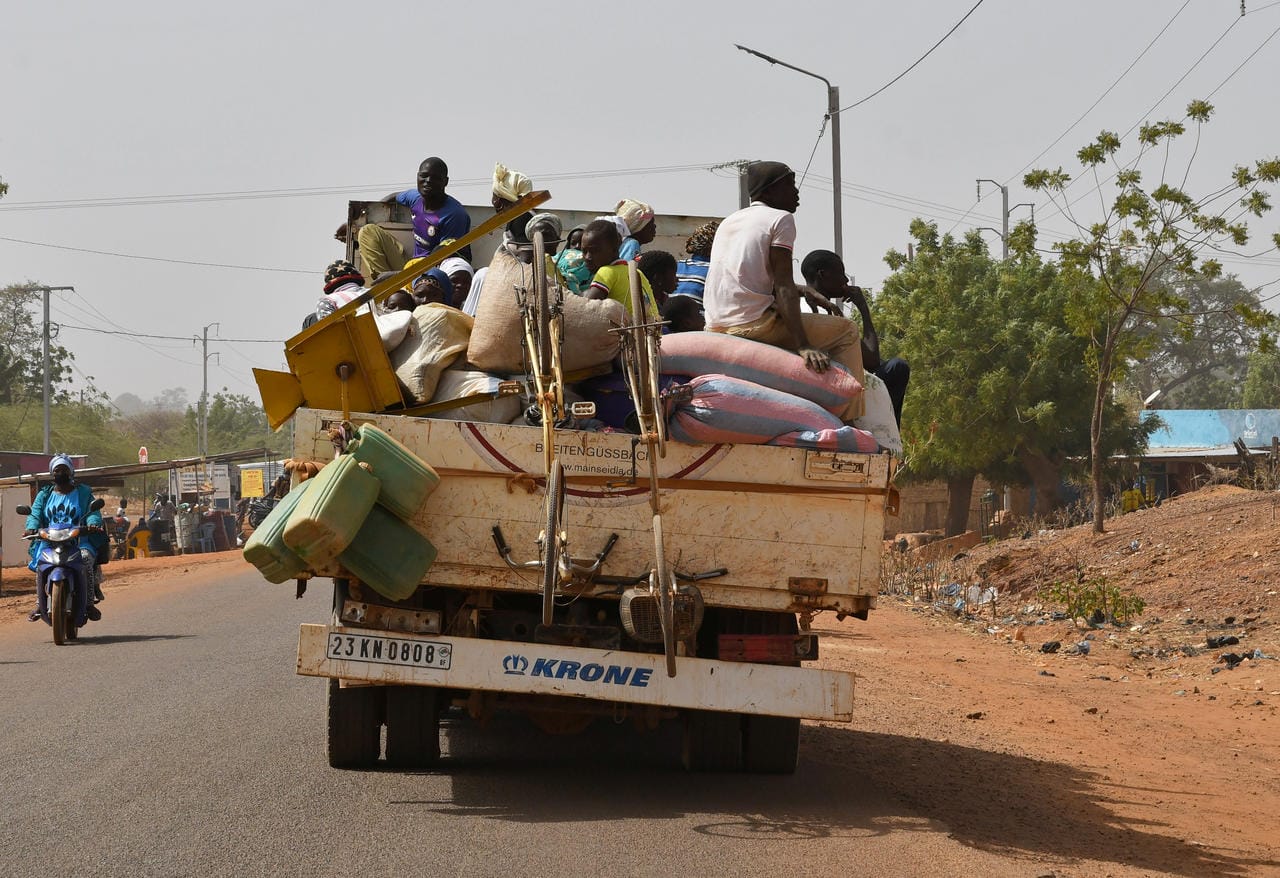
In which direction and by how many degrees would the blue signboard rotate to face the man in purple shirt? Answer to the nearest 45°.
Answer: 0° — it already faces them

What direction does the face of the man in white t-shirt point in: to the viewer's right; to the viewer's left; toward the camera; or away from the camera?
to the viewer's right

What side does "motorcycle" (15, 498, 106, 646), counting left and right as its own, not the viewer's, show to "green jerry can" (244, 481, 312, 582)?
front

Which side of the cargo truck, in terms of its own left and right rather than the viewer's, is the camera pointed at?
back
